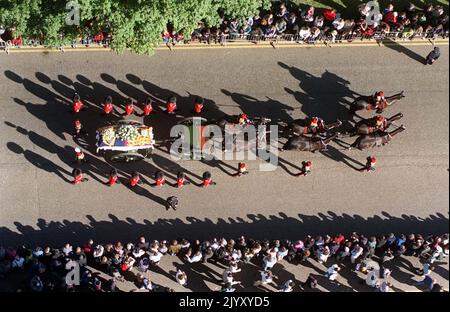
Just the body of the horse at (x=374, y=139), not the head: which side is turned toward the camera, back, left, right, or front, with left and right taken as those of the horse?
right

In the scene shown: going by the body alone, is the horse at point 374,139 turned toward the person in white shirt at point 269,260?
no

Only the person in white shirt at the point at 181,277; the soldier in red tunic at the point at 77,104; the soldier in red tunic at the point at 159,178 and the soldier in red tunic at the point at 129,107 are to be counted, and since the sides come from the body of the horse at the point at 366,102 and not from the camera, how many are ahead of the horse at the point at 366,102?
0

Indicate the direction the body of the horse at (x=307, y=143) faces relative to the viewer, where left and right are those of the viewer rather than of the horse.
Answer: facing to the right of the viewer

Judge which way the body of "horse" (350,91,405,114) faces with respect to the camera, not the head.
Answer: to the viewer's right

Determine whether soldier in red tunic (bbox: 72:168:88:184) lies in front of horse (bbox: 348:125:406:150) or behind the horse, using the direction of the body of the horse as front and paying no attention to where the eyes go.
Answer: behind

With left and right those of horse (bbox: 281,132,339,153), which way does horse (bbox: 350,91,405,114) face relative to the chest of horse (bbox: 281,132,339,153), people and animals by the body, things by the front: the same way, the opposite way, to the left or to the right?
the same way

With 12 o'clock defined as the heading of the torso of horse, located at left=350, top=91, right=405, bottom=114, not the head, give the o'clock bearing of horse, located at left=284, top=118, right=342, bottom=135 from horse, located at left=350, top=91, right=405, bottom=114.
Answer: horse, located at left=284, top=118, right=342, bottom=135 is roughly at 5 o'clock from horse, located at left=350, top=91, right=405, bottom=114.

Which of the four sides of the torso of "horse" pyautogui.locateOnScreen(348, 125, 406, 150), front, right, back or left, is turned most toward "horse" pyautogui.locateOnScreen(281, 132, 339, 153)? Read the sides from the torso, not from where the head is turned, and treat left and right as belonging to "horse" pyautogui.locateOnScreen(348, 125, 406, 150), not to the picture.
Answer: back

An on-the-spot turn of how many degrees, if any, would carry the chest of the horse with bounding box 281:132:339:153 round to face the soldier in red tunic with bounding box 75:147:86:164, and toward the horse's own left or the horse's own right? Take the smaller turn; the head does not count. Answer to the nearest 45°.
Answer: approximately 180°

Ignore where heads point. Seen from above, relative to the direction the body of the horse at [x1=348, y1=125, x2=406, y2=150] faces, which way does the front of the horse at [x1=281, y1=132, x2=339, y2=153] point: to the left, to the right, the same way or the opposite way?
the same way

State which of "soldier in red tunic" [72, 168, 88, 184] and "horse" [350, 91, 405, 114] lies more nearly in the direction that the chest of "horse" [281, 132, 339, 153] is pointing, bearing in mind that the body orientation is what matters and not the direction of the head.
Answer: the horse

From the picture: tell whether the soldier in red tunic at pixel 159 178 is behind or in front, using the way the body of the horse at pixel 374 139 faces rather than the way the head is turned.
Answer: behind

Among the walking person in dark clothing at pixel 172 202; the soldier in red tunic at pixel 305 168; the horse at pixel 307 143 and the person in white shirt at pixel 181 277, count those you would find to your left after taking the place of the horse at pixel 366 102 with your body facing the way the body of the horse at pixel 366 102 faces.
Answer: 0

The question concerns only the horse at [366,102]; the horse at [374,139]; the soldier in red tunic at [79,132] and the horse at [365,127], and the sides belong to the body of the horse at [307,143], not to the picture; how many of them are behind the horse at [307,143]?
1

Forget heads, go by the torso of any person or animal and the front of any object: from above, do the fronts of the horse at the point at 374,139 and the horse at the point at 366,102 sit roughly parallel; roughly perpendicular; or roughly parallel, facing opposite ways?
roughly parallel
